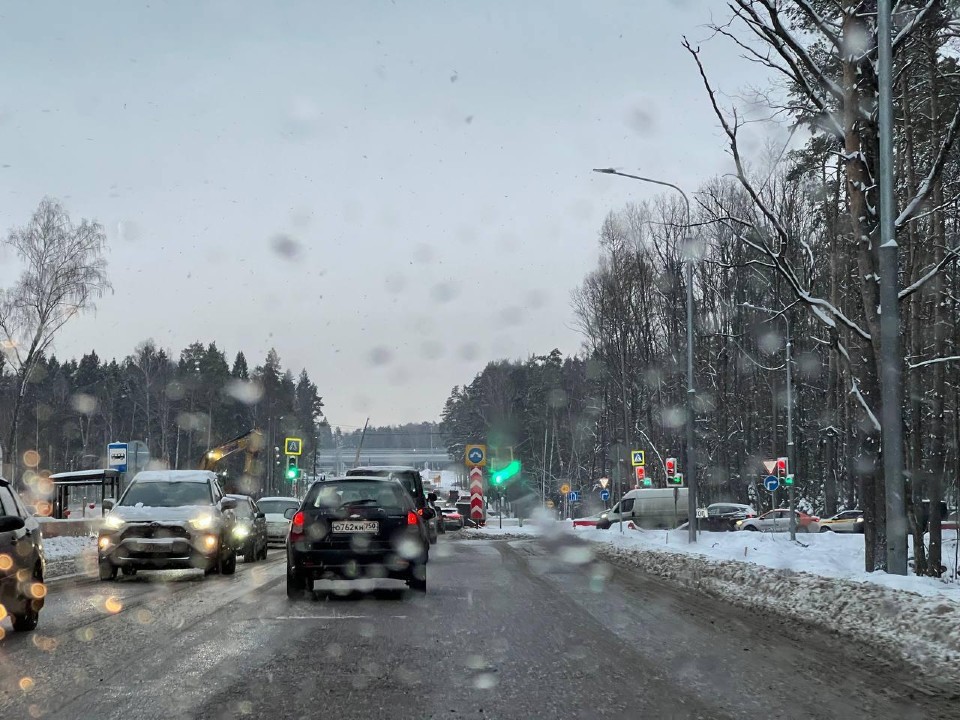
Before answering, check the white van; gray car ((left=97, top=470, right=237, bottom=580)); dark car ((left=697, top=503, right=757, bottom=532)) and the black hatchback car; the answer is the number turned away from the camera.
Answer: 1

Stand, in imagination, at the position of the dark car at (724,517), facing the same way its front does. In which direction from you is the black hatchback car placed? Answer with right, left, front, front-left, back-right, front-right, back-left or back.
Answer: left

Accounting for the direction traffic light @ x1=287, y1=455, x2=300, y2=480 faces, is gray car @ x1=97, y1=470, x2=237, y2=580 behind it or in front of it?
in front

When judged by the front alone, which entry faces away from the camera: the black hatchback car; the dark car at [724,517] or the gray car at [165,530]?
the black hatchback car

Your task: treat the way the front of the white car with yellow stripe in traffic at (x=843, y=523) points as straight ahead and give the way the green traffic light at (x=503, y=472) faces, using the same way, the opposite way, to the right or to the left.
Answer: to the left

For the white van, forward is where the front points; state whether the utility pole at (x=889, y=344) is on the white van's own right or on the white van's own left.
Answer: on the white van's own left

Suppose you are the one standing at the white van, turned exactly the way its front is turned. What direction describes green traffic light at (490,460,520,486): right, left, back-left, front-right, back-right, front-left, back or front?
front

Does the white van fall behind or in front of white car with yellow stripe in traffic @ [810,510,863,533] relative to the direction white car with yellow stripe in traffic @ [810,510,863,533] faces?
in front

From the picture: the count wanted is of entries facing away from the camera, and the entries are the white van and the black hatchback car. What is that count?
1

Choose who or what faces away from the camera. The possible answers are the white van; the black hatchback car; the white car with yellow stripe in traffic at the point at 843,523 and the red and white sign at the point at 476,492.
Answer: the black hatchback car

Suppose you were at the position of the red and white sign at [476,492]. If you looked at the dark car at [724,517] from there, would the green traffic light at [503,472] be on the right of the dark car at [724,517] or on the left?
left

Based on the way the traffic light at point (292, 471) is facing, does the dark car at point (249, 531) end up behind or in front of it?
in front

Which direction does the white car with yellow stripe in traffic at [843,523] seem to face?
to the viewer's left

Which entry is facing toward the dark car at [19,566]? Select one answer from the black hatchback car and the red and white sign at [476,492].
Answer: the red and white sign

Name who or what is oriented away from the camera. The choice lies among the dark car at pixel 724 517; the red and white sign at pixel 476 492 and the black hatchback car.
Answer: the black hatchback car

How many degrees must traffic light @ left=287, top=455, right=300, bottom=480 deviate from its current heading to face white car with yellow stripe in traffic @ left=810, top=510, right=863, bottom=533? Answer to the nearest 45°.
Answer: approximately 90° to its left

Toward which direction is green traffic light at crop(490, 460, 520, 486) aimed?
toward the camera

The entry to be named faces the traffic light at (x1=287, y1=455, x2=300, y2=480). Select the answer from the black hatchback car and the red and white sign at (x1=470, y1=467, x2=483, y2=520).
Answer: the black hatchback car

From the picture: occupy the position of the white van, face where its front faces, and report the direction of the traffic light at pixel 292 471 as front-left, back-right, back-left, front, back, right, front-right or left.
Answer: front

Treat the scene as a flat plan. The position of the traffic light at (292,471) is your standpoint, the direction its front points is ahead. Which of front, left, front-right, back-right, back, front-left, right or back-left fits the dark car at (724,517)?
left

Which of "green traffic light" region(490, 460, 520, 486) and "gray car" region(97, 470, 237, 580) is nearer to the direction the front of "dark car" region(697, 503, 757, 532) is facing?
the green traffic light

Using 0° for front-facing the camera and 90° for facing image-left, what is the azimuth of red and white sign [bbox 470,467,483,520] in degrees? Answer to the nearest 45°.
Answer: approximately 0°

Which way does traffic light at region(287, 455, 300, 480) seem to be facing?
toward the camera
